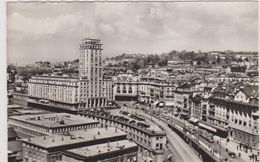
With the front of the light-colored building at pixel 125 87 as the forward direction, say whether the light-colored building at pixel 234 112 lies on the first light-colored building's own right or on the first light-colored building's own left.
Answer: on the first light-colored building's own left

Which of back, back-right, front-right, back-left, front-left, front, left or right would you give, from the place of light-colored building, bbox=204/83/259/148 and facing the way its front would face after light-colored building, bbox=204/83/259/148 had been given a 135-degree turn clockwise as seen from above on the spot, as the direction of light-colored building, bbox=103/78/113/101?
left

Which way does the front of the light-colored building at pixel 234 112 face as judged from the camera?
facing the viewer and to the left of the viewer

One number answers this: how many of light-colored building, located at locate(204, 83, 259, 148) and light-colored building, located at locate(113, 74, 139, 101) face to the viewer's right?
0

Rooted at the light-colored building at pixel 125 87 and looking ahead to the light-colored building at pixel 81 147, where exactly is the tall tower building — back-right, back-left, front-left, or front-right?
front-right

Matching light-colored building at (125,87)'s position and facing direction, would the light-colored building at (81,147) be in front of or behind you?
in front

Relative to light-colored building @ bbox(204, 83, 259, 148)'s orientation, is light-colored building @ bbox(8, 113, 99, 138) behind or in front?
in front

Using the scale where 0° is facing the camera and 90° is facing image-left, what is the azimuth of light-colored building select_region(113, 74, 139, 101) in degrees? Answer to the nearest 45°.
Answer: approximately 0°

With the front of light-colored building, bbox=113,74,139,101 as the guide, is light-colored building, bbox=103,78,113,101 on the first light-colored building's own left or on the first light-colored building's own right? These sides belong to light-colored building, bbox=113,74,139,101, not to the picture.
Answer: on the first light-colored building's own right

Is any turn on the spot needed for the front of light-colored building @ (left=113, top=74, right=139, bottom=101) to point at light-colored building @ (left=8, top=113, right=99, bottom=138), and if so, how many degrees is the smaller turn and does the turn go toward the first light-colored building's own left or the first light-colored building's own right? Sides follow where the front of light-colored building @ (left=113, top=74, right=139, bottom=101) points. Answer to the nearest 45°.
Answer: approximately 45° to the first light-colored building's own right

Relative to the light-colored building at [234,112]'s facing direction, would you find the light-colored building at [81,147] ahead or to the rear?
ahead
